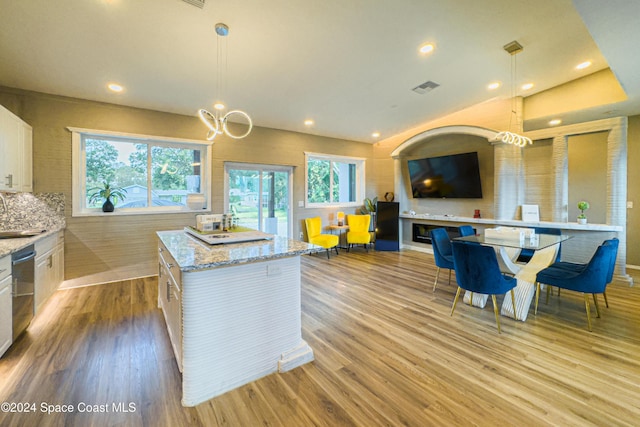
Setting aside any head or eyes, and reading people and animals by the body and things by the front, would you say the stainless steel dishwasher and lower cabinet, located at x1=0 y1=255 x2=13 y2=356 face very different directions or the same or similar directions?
same or similar directions

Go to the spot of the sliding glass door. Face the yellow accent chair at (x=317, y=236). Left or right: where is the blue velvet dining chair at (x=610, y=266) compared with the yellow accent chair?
right

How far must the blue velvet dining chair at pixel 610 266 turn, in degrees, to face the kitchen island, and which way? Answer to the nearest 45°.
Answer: approximately 45° to its left

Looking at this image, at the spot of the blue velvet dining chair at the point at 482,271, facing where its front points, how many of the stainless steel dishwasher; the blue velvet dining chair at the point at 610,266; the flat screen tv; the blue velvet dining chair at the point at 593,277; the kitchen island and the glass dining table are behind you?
2

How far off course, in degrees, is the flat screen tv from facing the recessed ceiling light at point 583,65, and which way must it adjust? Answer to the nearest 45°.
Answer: approximately 90° to its left

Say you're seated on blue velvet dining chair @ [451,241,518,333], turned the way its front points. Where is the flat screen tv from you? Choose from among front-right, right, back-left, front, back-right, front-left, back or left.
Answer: front-left

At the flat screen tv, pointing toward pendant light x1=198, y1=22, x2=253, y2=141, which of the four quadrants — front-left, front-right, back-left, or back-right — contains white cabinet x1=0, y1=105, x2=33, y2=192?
front-right

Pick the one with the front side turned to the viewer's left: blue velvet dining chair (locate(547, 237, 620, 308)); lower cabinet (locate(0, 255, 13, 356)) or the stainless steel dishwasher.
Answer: the blue velvet dining chair

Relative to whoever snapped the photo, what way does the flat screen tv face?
facing the viewer and to the left of the viewer

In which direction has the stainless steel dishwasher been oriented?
to the viewer's right

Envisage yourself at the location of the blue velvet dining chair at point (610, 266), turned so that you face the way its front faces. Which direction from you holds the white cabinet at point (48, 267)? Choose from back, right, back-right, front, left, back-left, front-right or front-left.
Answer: front-left

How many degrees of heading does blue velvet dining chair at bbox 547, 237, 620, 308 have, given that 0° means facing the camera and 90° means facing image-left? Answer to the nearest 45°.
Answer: approximately 90°

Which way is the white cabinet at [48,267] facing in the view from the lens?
facing to the right of the viewer

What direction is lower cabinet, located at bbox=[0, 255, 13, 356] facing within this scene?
to the viewer's right
